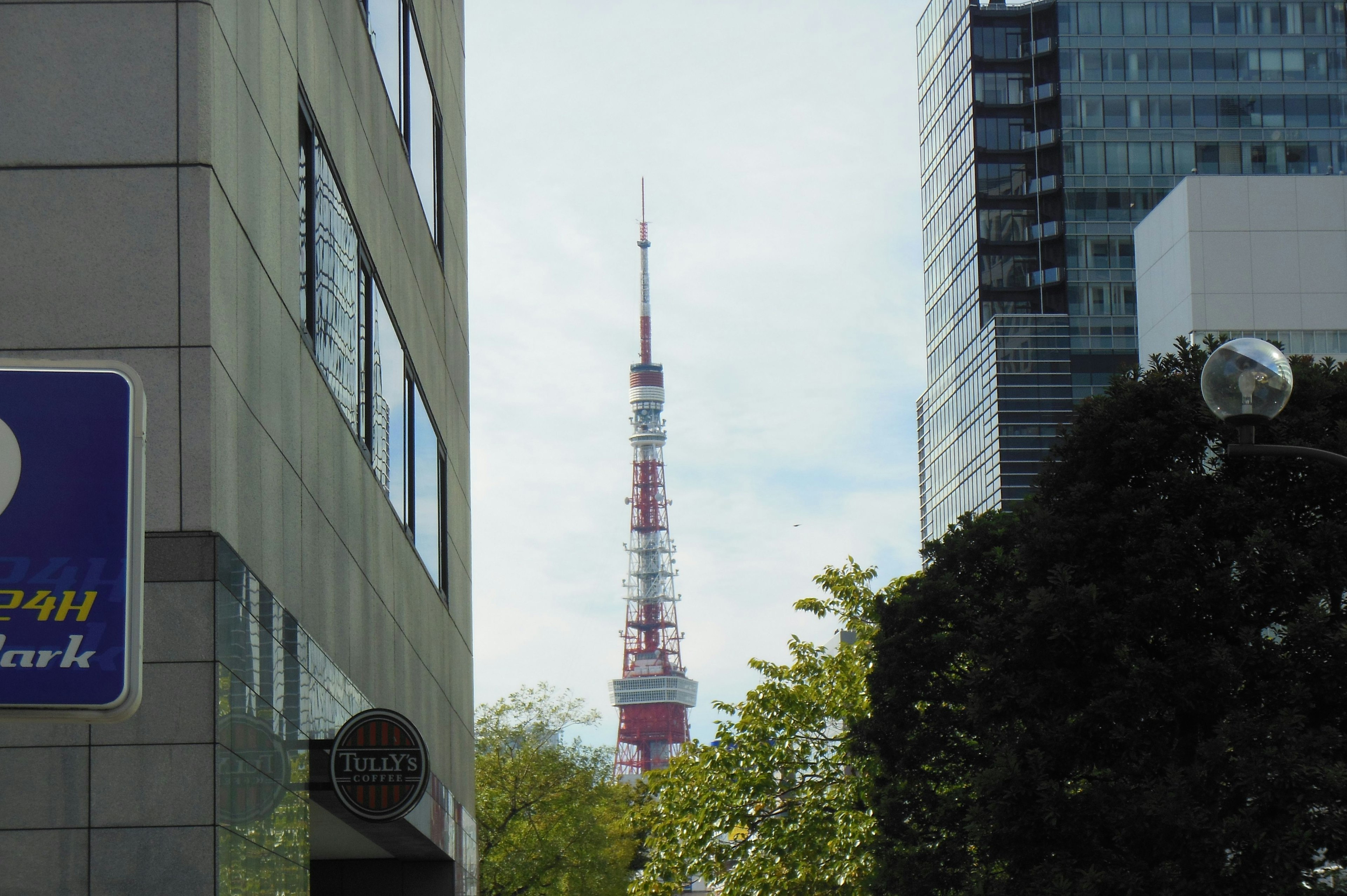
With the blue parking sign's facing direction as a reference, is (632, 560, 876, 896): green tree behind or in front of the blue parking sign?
behind

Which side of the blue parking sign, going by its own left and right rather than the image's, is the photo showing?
front

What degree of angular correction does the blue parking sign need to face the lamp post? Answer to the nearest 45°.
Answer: approximately 135° to its left
